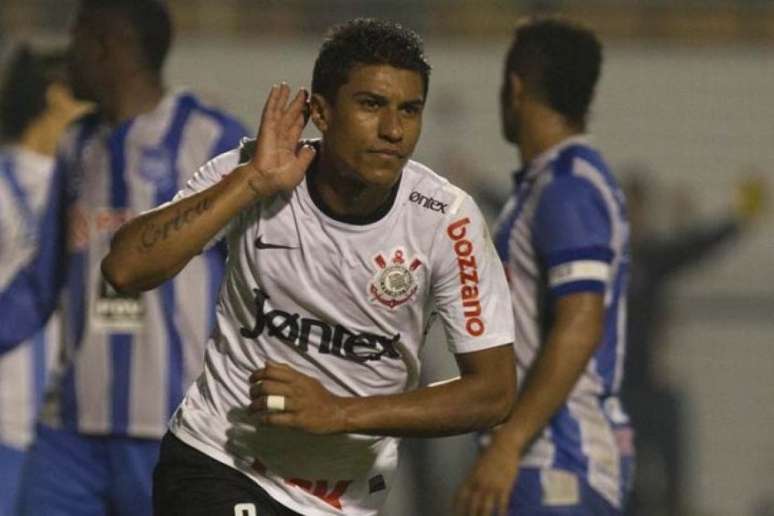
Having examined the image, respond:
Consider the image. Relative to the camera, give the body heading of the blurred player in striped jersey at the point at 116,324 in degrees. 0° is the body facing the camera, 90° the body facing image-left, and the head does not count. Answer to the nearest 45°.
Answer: approximately 45°

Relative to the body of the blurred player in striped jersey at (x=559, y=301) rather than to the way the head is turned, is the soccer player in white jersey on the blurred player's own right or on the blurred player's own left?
on the blurred player's own left

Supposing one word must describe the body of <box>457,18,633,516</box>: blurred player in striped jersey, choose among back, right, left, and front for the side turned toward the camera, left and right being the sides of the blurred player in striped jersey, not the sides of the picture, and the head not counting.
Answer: left

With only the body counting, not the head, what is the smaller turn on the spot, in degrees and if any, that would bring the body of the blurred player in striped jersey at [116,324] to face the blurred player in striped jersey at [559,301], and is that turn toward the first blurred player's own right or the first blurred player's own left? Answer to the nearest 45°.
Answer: approximately 90° to the first blurred player's own left
